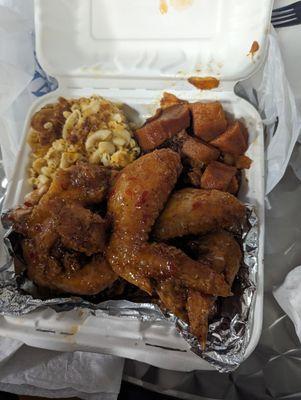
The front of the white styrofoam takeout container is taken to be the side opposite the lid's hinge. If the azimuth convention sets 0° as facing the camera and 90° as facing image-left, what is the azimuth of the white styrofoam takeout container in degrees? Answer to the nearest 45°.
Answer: approximately 0°
